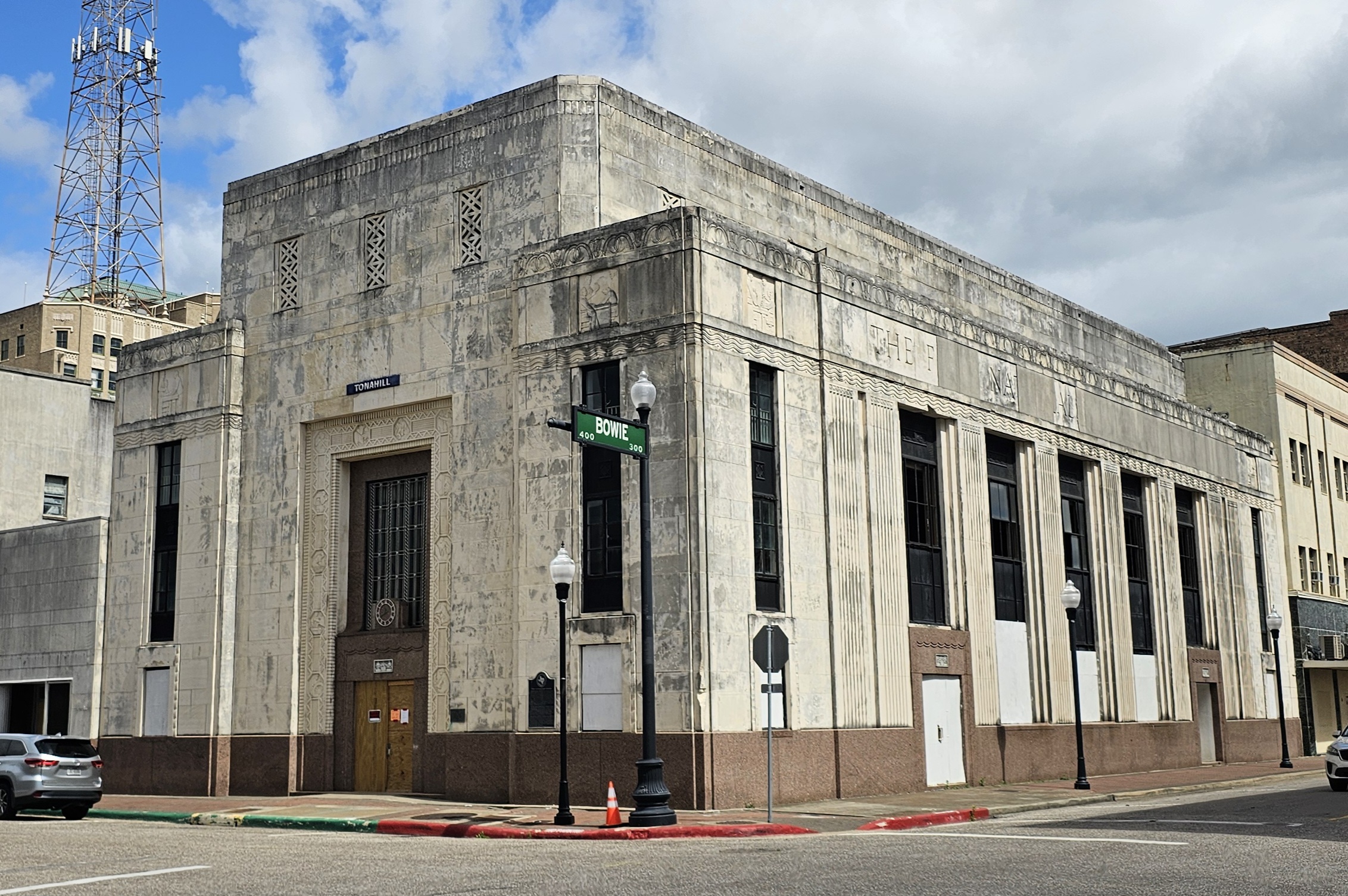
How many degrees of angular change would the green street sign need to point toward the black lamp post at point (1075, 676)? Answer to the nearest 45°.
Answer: approximately 90° to its left

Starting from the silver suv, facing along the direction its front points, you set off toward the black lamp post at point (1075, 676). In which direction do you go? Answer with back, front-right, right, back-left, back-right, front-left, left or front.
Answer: back-right

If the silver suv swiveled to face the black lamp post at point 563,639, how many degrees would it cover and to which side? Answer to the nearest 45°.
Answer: approximately 180°

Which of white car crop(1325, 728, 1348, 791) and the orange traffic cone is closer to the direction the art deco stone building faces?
the orange traffic cone

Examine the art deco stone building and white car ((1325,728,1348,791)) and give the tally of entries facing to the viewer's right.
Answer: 0

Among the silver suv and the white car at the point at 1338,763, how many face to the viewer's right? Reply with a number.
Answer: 0

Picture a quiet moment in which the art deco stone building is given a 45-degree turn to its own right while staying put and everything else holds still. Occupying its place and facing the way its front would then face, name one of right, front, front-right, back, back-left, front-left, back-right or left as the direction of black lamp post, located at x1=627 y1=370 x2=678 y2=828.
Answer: left

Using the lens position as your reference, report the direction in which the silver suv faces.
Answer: facing away from the viewer and to the left of the viewer

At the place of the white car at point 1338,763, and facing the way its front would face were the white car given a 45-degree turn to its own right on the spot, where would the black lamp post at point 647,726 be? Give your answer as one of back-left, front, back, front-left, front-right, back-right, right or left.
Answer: front-left

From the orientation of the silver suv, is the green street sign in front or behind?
behind

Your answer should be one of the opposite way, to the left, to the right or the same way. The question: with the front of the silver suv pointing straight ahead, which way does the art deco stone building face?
to the left

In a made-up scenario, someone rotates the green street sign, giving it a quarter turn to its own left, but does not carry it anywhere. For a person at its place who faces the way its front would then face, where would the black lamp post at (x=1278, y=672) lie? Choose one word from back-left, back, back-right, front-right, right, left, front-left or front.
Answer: front

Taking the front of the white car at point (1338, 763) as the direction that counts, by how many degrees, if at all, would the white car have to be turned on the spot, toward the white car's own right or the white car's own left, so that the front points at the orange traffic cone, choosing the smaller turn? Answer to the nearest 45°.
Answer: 0° — it already faces it

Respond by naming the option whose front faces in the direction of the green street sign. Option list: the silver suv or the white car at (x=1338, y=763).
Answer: the white car
